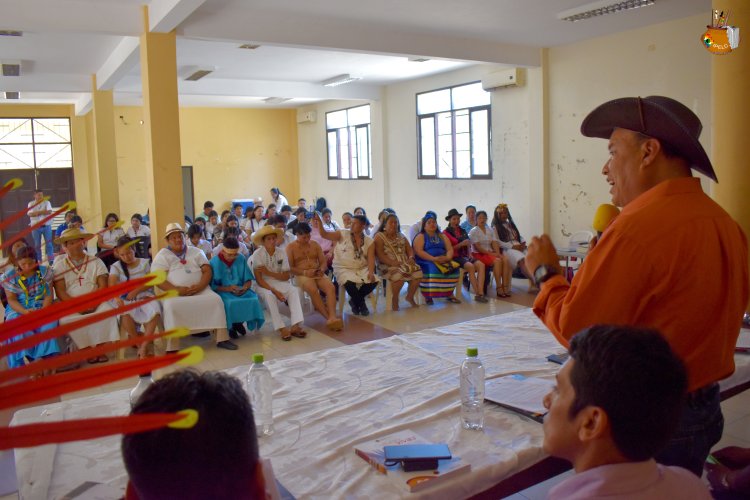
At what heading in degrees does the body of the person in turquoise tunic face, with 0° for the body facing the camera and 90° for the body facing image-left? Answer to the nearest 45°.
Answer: approximately 315°

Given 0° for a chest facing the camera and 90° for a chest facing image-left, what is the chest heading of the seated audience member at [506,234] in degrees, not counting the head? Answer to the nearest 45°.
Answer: approximately 315°

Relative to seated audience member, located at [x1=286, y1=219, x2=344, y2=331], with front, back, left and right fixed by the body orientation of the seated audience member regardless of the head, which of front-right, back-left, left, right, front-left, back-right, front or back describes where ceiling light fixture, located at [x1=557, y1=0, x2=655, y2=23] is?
front-left

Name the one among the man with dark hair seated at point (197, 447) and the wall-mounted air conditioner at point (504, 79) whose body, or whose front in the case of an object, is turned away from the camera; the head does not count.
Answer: the man with dark hair seated

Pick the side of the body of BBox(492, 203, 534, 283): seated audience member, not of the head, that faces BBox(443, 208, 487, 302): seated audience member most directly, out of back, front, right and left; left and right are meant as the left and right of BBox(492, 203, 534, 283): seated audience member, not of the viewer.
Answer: right

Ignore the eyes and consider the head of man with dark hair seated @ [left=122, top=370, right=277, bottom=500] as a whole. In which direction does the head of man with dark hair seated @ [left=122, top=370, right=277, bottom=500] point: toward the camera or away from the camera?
away from the camera

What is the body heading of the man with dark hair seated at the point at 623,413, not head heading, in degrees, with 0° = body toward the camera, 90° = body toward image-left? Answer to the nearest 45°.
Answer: approximately 135°

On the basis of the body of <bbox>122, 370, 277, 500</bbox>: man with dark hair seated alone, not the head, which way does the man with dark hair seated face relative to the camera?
away from the camera

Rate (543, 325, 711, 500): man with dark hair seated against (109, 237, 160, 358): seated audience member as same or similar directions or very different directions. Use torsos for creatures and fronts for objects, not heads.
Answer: very different directions
